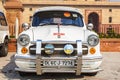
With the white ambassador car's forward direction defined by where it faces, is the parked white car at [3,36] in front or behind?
behind

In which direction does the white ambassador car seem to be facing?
toward the camera
